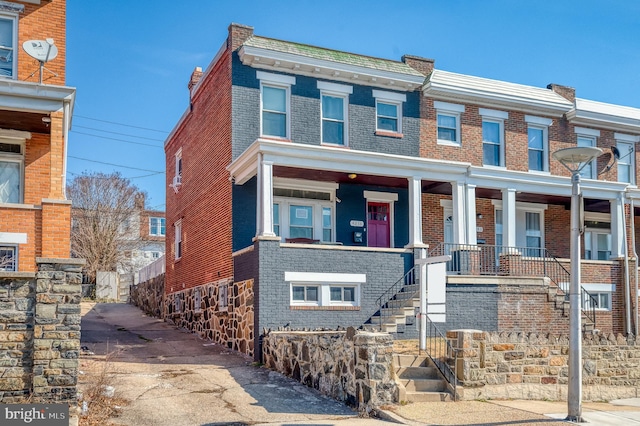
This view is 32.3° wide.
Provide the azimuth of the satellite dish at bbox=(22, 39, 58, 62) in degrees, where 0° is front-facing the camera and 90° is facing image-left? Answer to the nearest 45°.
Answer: approximately 315°

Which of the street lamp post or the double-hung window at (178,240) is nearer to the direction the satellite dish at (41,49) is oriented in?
the street lamp post

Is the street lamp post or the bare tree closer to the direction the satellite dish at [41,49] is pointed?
the street lamp post

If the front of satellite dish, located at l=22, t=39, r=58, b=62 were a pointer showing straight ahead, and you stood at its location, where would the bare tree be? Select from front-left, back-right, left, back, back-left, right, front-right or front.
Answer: back-left
